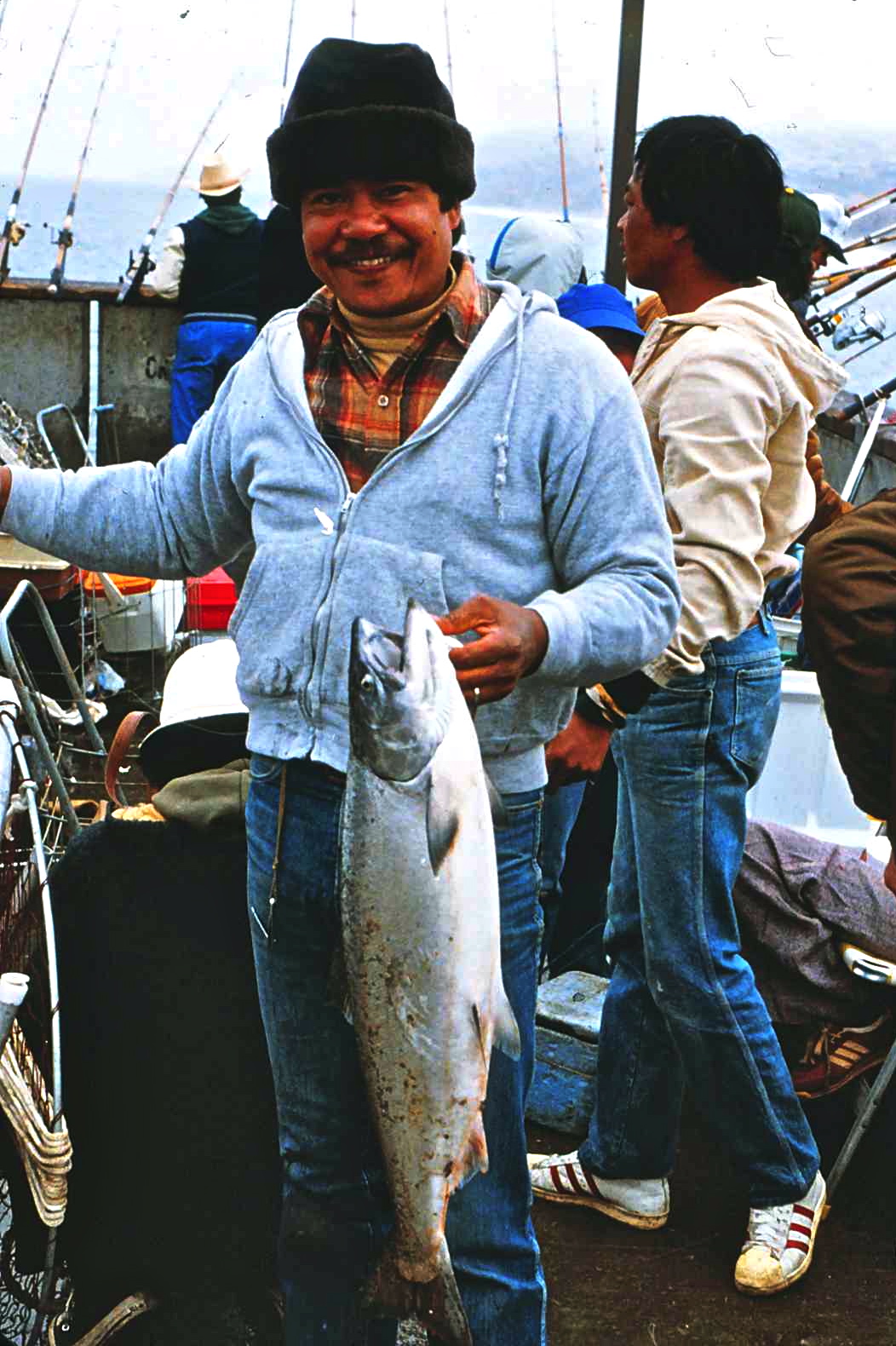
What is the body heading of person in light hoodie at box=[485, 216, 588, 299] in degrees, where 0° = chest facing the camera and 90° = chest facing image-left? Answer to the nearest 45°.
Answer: approximately 180°

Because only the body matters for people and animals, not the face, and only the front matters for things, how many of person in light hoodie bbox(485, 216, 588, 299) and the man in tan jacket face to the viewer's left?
1

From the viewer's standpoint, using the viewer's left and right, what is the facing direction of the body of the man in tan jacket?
facing to the left of the viewer

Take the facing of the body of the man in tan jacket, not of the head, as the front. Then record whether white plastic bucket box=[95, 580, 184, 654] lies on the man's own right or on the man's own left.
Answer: on the man's own right

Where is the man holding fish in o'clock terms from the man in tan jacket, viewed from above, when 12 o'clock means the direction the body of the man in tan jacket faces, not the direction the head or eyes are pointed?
The man holding fish is roughly at 10 o'clock from the man in tan jacket.

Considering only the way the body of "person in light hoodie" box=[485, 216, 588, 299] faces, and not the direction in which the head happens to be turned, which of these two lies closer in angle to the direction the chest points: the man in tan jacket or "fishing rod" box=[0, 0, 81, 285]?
the fishing rod

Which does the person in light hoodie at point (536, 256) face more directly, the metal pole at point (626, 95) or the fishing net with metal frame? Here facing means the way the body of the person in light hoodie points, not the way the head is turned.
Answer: the metal pole
